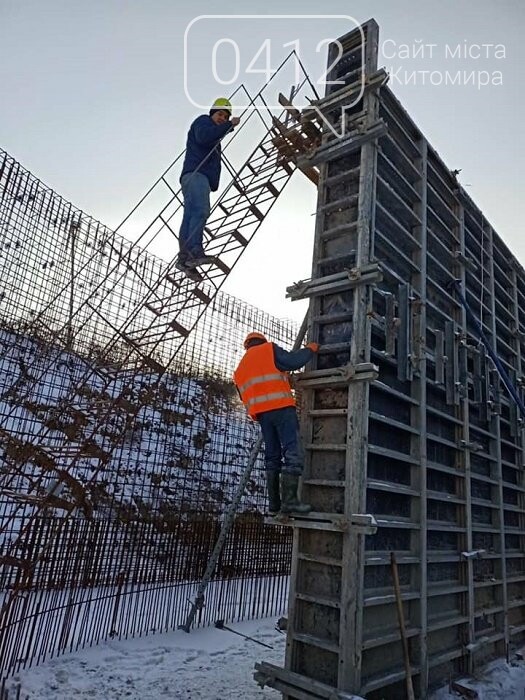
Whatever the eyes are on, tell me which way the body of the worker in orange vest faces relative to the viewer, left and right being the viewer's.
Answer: facing away from the viewer and to the right of the viewer
